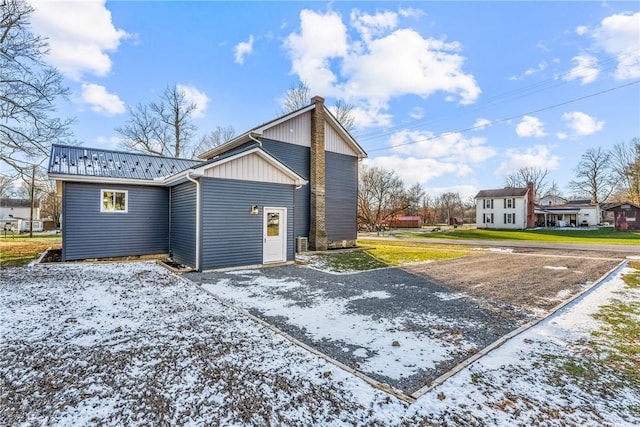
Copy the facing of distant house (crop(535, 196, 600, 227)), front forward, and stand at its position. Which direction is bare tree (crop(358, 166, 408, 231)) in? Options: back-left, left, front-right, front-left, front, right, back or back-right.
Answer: front-right

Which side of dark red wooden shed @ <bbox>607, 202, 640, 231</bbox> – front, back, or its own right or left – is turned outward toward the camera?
front

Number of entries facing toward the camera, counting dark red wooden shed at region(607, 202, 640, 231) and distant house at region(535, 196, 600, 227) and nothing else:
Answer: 2

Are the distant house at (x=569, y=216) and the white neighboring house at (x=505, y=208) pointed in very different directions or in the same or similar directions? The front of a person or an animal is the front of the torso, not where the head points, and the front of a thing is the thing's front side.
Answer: same or similar directions

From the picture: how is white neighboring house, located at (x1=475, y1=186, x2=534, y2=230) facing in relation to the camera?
toward the camera

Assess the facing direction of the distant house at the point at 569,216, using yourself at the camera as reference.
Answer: facing the viewer

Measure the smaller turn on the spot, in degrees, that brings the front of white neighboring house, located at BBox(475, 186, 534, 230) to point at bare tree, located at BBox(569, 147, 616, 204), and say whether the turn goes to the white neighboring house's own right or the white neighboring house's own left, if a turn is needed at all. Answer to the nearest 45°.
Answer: approximately 135° to the white neighboring house's own left

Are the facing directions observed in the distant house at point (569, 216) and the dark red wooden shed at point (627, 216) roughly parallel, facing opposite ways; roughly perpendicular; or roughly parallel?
roughly parallel

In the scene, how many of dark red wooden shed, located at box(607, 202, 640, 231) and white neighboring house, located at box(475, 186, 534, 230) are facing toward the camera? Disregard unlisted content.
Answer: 2

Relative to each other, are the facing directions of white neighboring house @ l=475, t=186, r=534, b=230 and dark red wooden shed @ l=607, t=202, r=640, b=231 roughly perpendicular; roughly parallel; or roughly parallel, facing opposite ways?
roughly parallel

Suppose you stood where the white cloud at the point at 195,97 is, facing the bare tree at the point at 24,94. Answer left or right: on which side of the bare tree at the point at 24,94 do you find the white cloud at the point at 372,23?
left

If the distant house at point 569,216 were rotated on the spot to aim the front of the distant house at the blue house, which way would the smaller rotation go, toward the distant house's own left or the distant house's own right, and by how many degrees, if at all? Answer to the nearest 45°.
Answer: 0° — it already faces it
